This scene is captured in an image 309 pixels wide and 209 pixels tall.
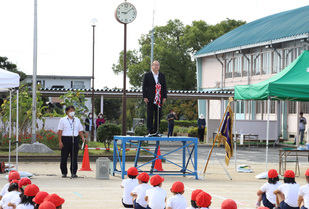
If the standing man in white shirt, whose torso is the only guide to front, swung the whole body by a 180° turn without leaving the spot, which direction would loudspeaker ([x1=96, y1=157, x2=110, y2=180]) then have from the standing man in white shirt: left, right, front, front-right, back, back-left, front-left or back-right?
right

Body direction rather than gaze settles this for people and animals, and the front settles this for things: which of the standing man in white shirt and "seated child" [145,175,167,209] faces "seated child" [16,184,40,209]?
the standing man in white shirt

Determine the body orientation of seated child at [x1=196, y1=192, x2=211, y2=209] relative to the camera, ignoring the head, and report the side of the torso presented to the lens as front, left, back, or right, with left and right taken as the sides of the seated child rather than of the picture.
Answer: back

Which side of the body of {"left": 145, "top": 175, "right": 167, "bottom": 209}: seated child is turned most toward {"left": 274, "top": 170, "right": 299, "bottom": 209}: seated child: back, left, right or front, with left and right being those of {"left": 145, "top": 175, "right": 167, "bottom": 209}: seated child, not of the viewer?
right

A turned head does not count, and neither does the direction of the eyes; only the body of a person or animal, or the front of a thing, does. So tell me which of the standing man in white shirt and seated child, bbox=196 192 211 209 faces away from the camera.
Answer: the seated child

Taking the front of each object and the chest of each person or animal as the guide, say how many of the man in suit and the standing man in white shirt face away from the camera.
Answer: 0

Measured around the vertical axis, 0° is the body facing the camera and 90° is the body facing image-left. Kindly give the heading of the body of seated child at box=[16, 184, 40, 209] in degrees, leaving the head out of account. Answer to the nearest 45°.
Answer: approximately 225°

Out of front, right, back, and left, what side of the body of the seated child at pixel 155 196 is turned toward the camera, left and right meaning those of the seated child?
back

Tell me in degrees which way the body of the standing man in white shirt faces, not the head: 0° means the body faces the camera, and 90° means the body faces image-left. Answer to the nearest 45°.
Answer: approximately 0°

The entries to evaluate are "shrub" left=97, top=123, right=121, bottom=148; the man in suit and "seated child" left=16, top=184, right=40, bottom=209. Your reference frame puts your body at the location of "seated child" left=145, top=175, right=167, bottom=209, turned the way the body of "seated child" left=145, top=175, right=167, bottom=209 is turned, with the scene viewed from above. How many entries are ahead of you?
2

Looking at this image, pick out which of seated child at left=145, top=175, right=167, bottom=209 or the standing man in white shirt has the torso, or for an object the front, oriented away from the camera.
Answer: the seated child

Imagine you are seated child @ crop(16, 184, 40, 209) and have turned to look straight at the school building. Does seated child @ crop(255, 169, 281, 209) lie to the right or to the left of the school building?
right

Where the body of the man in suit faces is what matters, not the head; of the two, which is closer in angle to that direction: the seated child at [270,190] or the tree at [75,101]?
the seated child

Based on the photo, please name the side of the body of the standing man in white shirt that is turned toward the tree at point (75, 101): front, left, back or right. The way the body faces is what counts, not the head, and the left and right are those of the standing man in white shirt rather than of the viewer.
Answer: back

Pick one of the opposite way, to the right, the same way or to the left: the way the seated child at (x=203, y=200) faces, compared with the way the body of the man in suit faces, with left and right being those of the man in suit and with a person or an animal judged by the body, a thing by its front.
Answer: the opposite way
